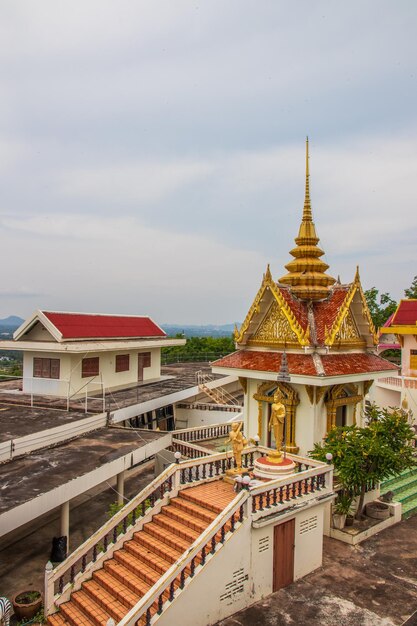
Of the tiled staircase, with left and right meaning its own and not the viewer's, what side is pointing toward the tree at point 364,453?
back

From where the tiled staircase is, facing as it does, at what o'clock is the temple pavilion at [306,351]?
The temple pavilion is roughly at 6 o'clock from the tiled staircase.

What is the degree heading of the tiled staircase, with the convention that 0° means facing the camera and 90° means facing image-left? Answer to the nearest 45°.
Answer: approximately 45°

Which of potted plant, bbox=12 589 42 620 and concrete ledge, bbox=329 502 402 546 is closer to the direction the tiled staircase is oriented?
the potted plant

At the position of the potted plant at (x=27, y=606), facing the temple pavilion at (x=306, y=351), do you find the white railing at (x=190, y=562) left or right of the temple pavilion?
right

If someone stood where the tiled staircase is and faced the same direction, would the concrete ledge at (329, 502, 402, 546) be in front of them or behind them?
behind

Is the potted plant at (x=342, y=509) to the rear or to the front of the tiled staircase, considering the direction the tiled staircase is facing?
to the rear

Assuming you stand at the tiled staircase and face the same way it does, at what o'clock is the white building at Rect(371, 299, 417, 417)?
The white building is roughly at 6 o'clock from the tiled staircase.
